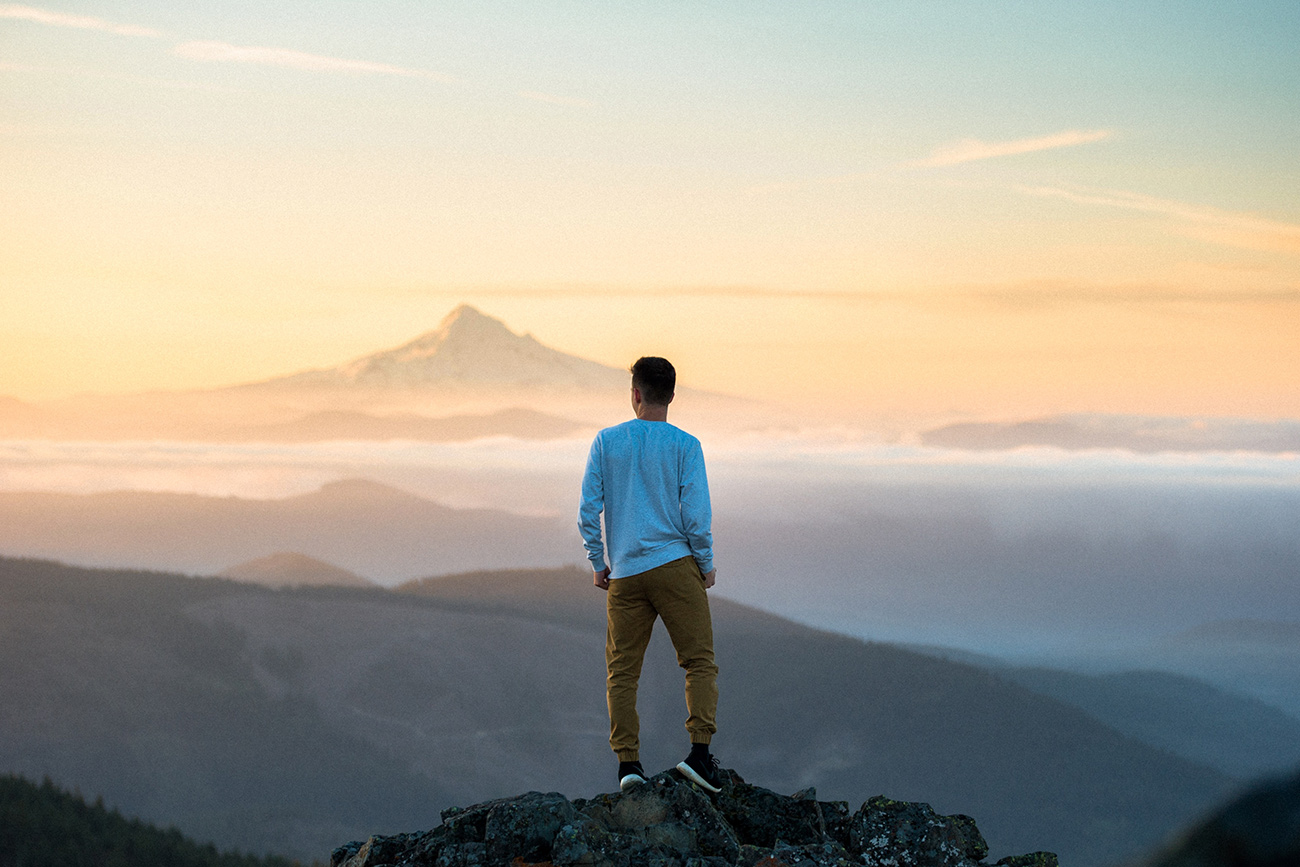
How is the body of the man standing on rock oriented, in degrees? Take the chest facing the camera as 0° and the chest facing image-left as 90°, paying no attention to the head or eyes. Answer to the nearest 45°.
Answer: approximately 180°
